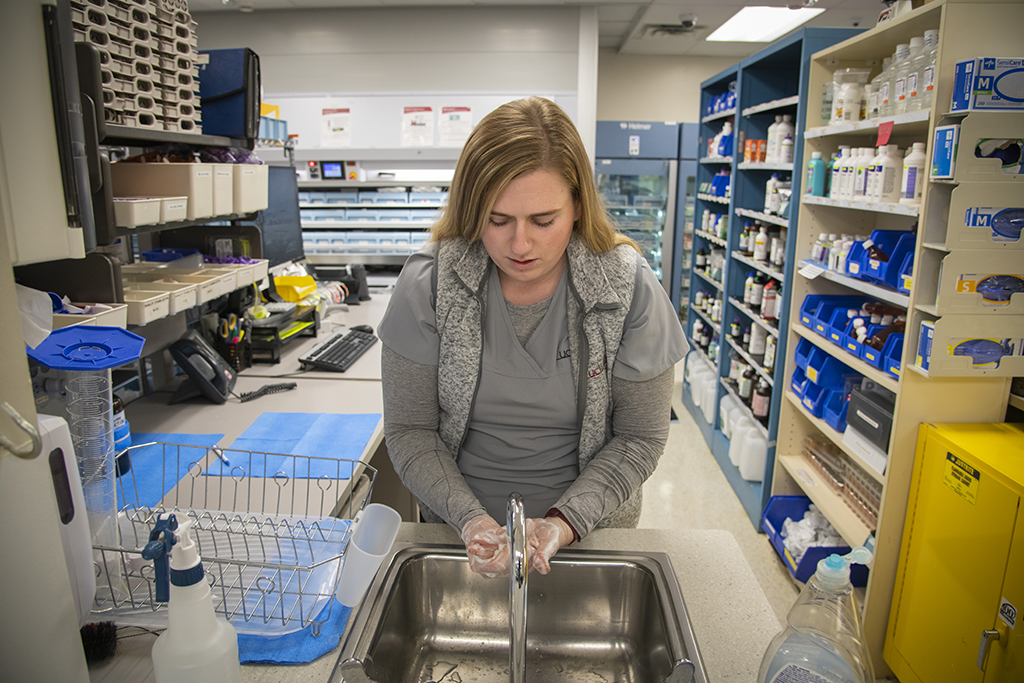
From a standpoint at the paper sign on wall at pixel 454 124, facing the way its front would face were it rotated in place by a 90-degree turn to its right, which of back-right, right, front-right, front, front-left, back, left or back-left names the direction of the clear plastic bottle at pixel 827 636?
left

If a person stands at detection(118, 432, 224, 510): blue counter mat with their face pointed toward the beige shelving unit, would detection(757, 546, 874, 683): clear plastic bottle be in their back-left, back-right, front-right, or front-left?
front-right

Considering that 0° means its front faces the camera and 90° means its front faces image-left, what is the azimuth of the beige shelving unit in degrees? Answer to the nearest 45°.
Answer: approximately 45°

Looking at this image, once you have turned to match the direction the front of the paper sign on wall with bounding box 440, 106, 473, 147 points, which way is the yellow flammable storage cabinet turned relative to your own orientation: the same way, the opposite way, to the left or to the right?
to the right

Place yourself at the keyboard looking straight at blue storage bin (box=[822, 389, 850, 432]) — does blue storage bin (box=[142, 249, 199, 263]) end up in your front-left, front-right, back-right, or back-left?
back-right

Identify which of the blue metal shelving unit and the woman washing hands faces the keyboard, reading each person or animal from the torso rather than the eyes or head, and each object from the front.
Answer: the blue metal shelving unit

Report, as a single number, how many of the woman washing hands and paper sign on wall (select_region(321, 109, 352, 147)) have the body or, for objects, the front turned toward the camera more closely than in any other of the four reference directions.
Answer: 2

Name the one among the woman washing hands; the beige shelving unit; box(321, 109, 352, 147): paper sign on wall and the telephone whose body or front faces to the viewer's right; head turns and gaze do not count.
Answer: the telephone

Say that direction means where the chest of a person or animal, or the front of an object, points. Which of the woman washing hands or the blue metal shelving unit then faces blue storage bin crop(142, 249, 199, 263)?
the blue metal shelving unit

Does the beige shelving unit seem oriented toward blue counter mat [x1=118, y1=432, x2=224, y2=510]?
yes

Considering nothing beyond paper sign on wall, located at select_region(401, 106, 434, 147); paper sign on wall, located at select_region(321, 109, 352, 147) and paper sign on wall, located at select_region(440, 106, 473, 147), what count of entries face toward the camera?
3

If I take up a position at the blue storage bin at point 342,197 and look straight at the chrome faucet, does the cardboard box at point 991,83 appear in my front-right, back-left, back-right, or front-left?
front-left

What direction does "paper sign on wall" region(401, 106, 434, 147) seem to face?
toward the camera

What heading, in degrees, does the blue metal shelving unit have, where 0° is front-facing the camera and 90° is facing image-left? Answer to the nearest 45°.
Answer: approximately 45°

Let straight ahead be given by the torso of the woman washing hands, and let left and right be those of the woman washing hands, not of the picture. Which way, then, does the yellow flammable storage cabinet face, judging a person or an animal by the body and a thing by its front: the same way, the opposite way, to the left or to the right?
to the right
